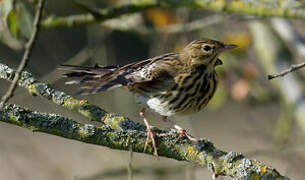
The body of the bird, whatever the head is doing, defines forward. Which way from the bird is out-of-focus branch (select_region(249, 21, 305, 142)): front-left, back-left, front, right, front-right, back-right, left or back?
front-left

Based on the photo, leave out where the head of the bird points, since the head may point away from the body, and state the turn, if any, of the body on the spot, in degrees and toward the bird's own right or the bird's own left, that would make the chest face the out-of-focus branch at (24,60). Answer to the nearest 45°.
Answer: approximately 135° to the bird's own right

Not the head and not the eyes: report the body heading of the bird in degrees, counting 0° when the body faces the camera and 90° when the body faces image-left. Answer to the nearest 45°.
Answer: approximately 270°

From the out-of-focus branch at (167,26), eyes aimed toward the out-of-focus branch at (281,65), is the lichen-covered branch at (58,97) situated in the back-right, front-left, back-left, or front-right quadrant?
back-right

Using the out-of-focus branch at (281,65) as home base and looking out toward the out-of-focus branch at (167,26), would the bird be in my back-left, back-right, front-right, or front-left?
front-left
